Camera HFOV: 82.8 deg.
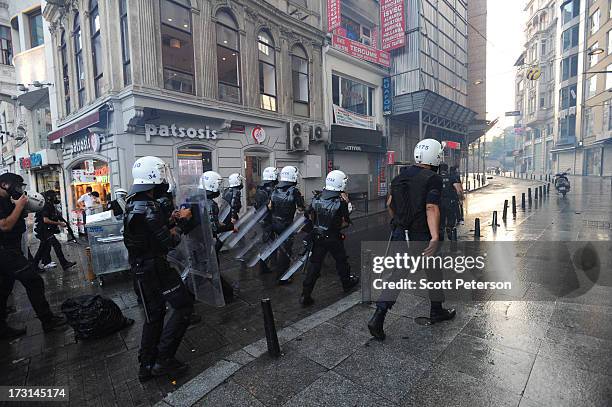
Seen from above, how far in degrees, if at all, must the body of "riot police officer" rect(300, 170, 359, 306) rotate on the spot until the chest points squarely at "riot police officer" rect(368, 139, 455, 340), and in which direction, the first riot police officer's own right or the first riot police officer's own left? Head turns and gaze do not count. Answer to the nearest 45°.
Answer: approximately 90° to the first riot police officer's own right

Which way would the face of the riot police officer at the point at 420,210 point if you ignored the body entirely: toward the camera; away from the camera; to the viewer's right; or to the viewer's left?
away from the camera

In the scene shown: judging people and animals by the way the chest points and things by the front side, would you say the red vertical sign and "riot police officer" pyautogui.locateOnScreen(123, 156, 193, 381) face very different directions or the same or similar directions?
very different directions

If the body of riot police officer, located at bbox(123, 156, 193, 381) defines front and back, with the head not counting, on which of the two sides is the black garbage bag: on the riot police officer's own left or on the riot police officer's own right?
on the riot police officer's own left

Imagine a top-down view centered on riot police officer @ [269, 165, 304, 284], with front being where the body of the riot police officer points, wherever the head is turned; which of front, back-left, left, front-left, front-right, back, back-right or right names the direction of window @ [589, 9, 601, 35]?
front

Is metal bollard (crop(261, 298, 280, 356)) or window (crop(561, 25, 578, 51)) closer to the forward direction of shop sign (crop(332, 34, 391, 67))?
the metal bollard

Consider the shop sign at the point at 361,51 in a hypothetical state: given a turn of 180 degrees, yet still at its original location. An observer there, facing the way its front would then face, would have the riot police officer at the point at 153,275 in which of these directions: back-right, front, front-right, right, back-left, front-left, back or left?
back-left

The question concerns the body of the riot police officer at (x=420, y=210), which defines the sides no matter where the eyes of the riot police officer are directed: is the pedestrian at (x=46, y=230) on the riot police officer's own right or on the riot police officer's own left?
on the riot police officer's own left
